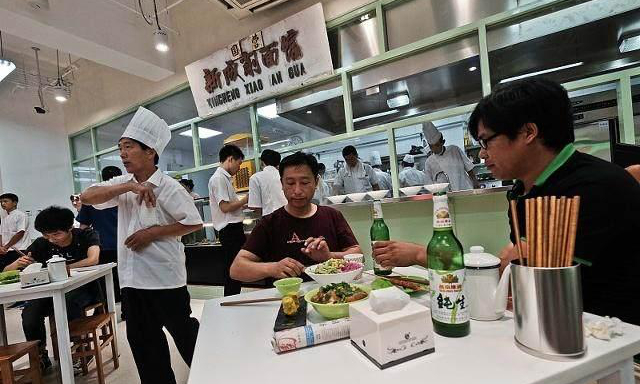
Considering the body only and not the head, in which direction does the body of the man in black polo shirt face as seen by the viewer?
to the viewer's left

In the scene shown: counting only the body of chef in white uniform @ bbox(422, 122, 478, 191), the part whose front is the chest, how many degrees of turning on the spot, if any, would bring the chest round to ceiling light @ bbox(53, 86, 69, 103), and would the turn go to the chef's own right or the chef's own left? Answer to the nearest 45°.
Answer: approximately 45° to the chef's own right

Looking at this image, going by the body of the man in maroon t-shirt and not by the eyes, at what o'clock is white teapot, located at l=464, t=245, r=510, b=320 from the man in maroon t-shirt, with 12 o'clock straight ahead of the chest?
The white teapot is roughly at 11 o'clock from the man in maroon t-shirt.

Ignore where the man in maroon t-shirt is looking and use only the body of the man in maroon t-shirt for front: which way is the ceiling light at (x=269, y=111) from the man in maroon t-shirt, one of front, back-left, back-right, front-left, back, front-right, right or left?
back

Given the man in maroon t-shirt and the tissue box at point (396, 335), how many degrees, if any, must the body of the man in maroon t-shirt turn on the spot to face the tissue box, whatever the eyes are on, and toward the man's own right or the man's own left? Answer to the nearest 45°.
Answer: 0° — they already face it

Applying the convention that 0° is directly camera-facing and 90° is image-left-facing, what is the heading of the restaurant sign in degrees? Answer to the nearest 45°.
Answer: approximately 45°
